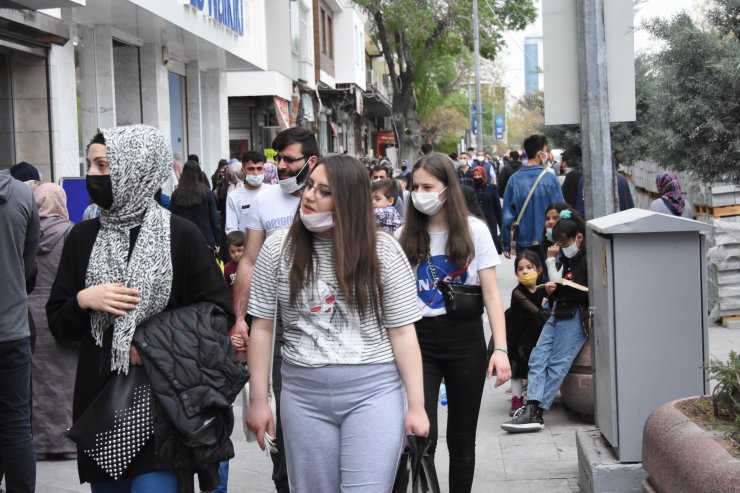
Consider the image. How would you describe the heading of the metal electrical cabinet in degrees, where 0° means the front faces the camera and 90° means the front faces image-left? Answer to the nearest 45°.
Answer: approximately 90°

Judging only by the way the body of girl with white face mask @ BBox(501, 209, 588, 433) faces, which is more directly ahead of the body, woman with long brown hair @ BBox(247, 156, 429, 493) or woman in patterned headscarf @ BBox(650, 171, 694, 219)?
the woman with long brown hair

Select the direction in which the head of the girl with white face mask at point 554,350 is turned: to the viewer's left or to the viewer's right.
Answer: to the viewer's left

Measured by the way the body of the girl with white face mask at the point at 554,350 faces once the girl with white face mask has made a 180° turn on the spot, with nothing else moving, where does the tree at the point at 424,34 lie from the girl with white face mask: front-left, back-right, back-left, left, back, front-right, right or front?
front-left

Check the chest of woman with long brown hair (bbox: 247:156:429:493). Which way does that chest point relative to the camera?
toward the camera

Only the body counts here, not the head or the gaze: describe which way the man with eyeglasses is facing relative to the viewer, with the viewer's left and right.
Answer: facing the viewer

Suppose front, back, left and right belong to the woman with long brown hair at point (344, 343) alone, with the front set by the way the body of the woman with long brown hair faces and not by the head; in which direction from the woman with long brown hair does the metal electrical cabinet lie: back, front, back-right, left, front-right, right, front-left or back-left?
back-left
